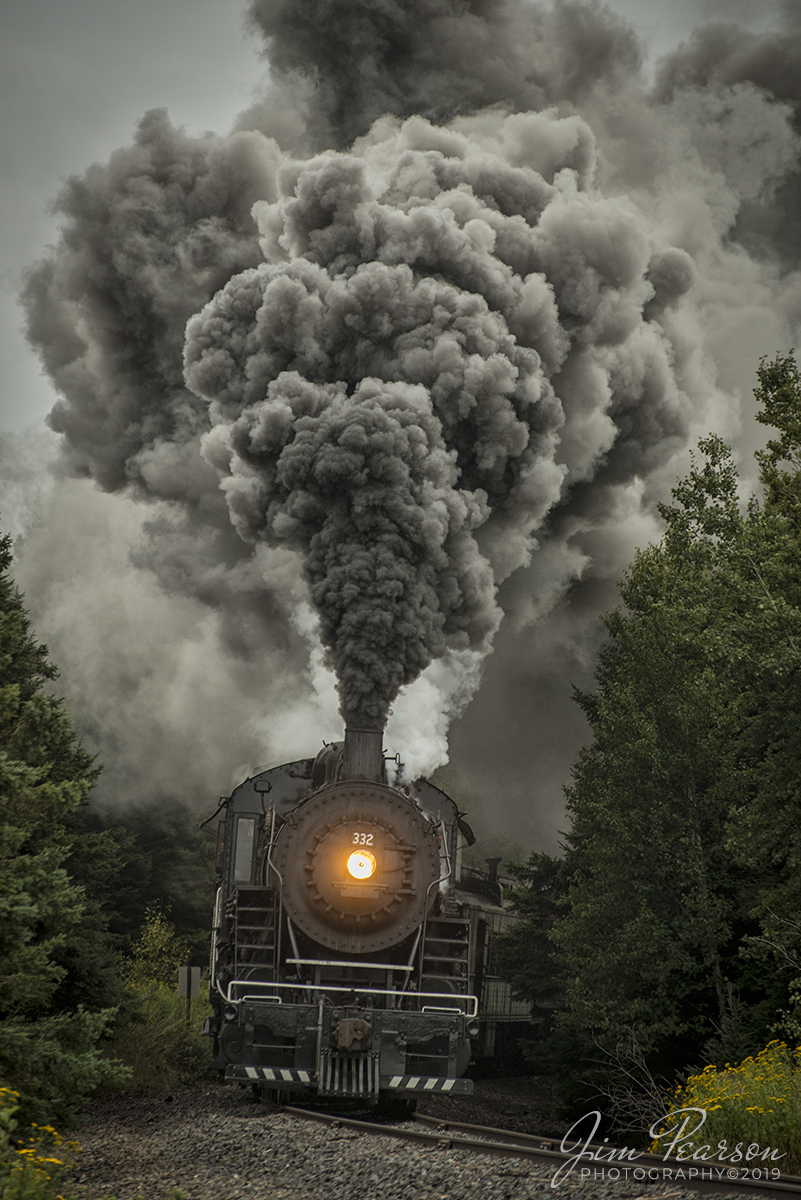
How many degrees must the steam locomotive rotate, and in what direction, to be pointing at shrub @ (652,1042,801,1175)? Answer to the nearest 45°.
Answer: approximately 45° to its left

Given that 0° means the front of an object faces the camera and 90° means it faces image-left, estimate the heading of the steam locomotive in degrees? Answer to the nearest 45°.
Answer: approximately 0°
